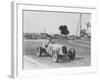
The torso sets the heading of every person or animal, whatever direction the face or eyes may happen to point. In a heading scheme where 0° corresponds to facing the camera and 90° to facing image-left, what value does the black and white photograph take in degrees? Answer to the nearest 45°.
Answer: approximately 315°
